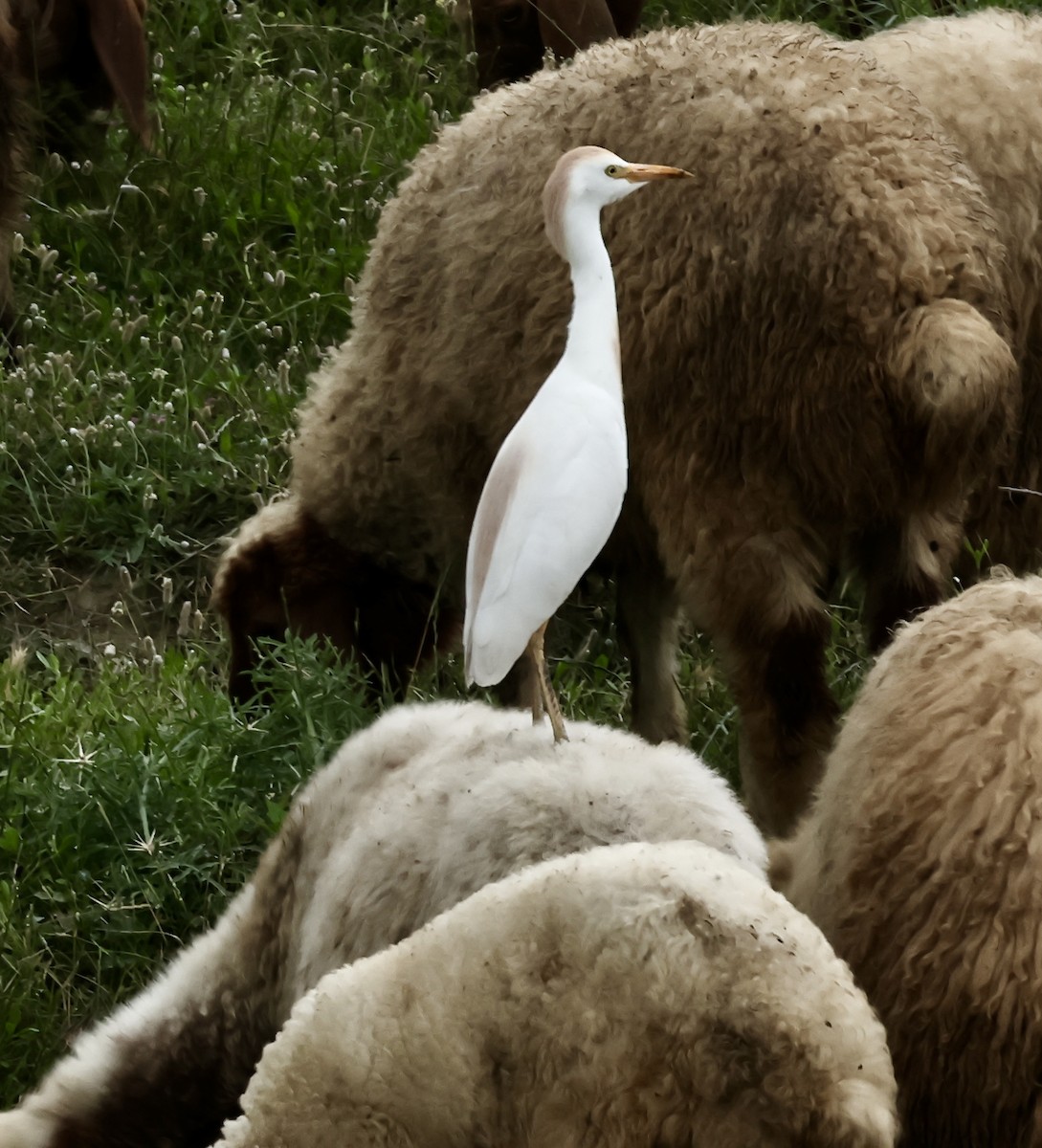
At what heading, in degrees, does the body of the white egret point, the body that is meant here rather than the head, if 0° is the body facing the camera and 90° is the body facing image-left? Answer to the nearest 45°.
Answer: approximately 270°

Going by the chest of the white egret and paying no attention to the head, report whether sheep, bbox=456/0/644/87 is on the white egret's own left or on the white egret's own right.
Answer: on the white egret's own left

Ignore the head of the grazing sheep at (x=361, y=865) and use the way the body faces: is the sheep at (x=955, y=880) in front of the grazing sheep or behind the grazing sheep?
behind

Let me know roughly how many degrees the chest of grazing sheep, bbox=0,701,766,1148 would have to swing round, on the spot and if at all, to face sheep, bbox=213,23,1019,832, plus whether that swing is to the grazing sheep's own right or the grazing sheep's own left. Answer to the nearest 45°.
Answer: approximately 135° to the grazing sheep's own right

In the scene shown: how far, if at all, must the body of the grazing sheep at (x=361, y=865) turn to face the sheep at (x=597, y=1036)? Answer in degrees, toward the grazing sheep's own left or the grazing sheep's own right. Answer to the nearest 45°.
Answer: approximately 90° to the grazing sheep's own left

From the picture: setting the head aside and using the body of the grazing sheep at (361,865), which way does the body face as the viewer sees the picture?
to the viewer's left

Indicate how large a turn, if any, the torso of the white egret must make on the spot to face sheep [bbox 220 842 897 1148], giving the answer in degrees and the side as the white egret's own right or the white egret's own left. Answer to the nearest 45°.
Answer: approximately 90° to the white egret's own right

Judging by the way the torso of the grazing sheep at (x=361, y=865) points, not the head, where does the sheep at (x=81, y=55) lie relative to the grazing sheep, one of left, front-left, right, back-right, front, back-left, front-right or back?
right

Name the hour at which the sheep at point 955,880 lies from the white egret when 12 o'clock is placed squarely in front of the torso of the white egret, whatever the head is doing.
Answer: The sheep is roughly at 2 o'clock from the white egret.
